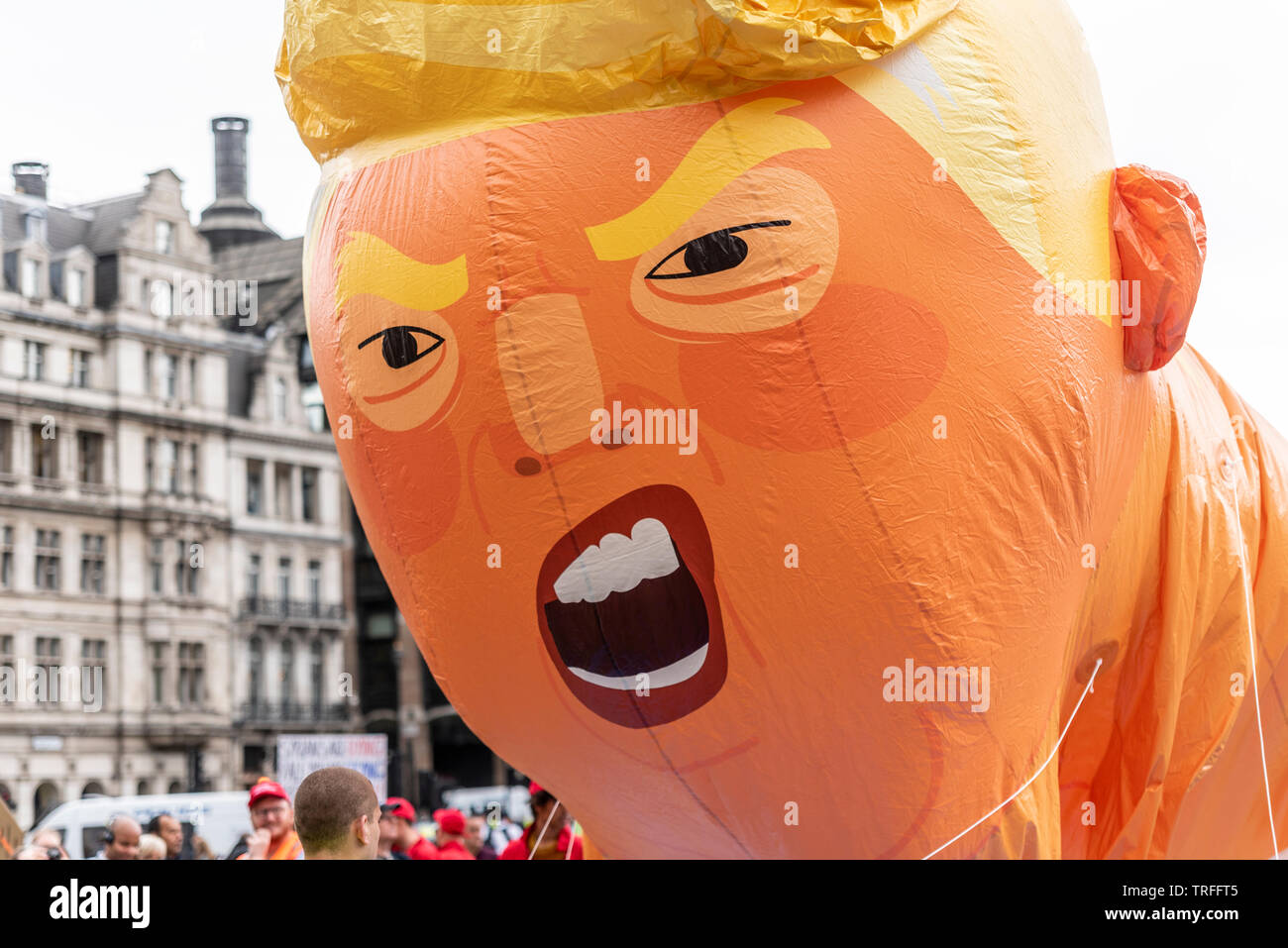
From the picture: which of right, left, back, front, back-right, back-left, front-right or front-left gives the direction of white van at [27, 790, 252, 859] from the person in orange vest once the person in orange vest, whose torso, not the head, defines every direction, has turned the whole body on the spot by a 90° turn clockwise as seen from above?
front-right

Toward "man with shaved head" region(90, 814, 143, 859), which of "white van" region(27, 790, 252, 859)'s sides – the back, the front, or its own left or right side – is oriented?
left

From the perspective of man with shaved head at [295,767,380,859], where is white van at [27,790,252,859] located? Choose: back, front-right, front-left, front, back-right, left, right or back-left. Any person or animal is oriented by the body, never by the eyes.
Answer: front-left

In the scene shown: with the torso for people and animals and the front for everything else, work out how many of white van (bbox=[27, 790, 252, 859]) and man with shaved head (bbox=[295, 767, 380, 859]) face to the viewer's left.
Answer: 1

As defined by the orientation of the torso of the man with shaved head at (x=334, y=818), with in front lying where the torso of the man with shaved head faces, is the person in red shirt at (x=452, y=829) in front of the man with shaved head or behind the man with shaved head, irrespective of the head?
in front

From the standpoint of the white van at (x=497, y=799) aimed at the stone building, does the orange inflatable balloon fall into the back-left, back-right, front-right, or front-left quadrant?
back-left

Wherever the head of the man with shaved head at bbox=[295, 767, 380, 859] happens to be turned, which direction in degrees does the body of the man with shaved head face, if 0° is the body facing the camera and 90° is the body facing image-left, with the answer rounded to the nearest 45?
approximately 225°

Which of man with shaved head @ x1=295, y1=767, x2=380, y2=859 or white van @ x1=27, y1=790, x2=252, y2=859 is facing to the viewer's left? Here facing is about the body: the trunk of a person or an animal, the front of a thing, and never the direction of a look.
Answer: the white van

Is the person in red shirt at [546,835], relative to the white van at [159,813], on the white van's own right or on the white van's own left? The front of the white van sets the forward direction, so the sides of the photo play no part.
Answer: on the white van's own left

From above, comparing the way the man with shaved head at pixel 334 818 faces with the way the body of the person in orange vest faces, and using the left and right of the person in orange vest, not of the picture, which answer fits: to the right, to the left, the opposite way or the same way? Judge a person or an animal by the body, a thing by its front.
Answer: the opposite way

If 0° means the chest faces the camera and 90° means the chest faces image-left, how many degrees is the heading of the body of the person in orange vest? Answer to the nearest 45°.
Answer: approximately 45°

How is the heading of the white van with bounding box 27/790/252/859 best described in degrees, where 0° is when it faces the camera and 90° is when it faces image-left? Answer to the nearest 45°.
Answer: approximately 90°

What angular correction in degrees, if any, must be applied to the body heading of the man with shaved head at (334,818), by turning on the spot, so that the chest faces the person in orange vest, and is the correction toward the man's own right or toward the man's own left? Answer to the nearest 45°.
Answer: approximately 45° to the man's own left
